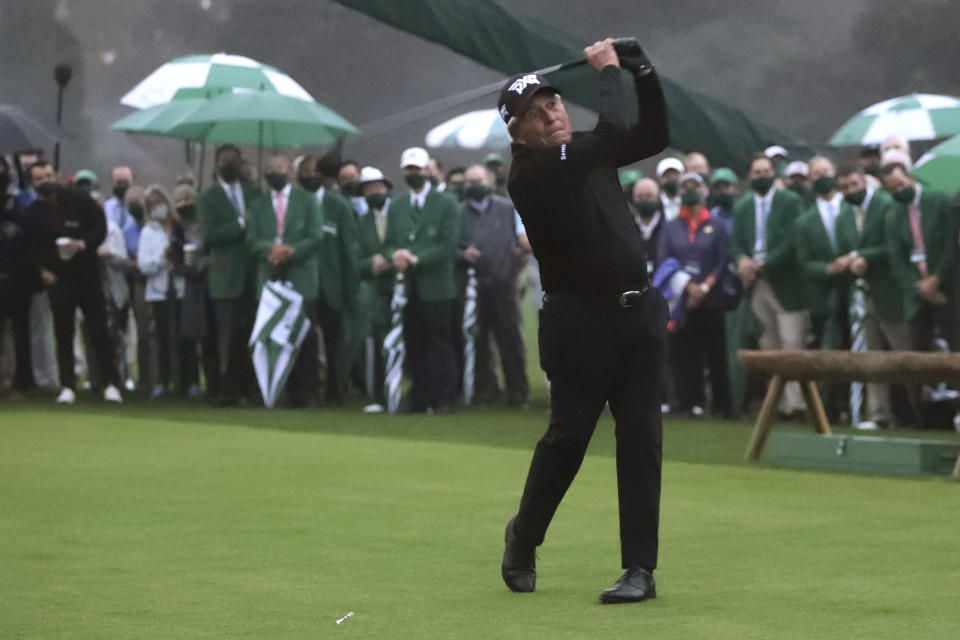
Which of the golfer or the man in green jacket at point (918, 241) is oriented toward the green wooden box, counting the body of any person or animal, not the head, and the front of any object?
the man in green jacket

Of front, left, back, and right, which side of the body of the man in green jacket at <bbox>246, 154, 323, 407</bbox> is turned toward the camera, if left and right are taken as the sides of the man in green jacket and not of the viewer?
front

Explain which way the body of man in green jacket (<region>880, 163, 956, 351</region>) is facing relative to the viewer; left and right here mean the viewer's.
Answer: facing the viewer

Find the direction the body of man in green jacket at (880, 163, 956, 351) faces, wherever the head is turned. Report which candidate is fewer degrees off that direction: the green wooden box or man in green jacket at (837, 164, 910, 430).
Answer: the green wooden box

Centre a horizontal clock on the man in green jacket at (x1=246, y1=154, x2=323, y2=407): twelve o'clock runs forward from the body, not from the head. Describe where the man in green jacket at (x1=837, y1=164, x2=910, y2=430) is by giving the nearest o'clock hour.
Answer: the man in green jacket at (x1=837, y1=164, x2=910, y2=430) is roughly at 10 o'clock from the man in green jacket at (x1=246, y1=154, x2=323, y2=407).

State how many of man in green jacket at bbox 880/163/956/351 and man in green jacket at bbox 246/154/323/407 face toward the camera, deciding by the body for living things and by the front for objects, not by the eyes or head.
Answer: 2

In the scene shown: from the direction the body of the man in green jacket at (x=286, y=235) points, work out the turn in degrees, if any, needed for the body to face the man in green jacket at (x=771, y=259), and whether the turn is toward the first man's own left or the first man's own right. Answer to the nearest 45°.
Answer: approximately 90° to the first man's own left

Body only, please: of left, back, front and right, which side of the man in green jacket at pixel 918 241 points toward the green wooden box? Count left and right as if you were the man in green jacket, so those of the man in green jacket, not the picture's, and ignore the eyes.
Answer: front

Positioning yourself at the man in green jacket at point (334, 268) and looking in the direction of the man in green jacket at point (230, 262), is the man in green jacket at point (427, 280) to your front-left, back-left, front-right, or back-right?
back-left

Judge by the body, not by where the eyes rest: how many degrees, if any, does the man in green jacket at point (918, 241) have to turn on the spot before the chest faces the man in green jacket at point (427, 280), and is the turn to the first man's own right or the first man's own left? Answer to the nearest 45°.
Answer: approximately 90° to the first man's own right

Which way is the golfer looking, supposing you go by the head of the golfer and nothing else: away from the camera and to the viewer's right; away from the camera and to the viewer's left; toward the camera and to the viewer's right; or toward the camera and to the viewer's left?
toward the camera and to the viewer's right
